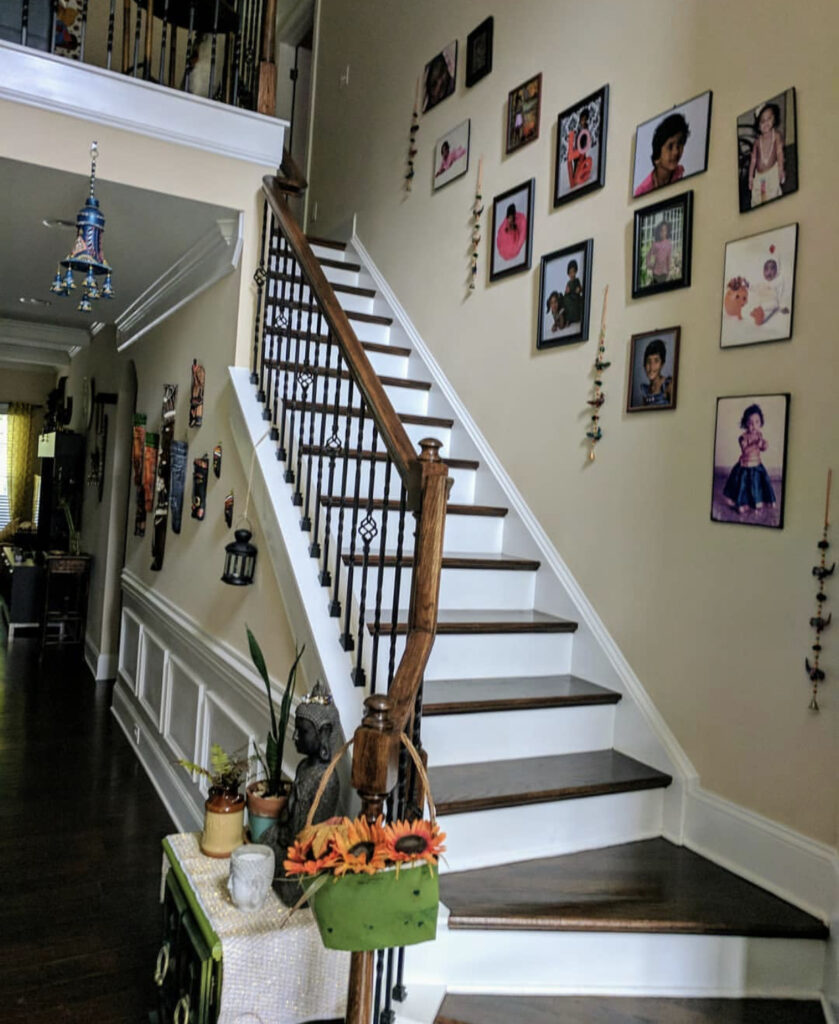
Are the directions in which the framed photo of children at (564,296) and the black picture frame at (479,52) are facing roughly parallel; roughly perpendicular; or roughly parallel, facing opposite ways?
roughly parallel

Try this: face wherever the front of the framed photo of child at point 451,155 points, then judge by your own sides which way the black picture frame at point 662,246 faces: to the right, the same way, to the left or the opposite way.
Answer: the same way

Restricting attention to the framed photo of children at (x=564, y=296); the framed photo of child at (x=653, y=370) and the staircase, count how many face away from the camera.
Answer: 0

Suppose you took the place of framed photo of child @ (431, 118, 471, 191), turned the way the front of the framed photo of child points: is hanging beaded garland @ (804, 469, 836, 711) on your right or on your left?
on your left

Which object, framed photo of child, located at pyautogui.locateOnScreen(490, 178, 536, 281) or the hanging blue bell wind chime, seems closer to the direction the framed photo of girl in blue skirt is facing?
the hanging blue bell wind chime

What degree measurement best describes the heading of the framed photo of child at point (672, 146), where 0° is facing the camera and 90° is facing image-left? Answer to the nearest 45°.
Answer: approximately 45°

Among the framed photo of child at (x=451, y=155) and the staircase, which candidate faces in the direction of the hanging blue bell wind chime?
the framed photo of child

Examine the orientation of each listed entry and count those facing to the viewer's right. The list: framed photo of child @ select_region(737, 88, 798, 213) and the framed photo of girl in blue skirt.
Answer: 0

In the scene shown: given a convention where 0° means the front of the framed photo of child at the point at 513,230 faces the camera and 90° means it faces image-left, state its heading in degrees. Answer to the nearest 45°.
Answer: approximately 45°

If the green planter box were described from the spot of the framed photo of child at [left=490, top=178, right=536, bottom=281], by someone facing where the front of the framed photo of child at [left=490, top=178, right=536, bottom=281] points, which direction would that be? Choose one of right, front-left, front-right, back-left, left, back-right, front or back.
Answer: front-left

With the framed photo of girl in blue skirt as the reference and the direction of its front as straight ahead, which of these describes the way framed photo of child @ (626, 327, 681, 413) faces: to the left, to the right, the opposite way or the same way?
the same way

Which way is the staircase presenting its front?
toward the camera

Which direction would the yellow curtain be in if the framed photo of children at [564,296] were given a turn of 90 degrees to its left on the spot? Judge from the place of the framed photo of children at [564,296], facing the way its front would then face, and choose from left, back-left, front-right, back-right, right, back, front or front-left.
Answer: back
